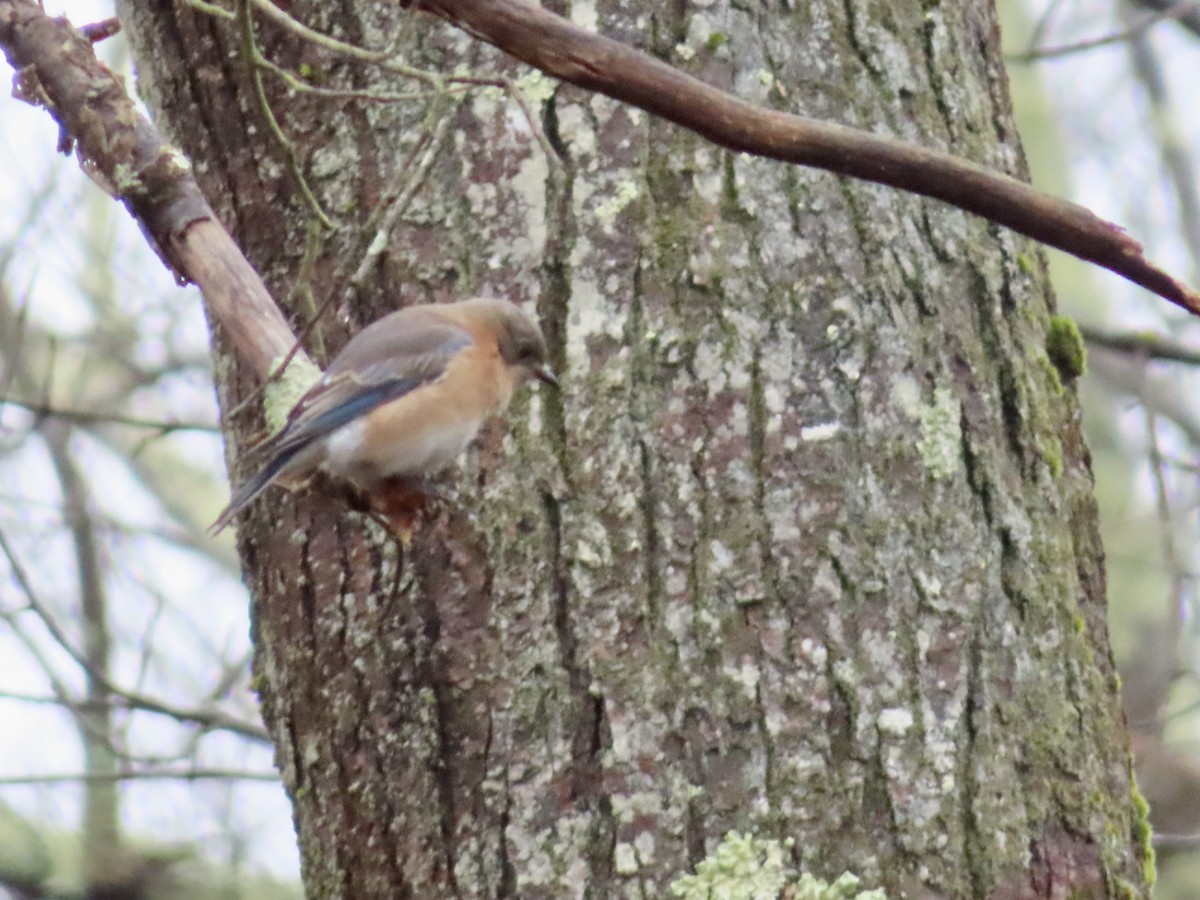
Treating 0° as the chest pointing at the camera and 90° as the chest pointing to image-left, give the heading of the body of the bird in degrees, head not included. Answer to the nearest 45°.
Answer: approximately 270°
